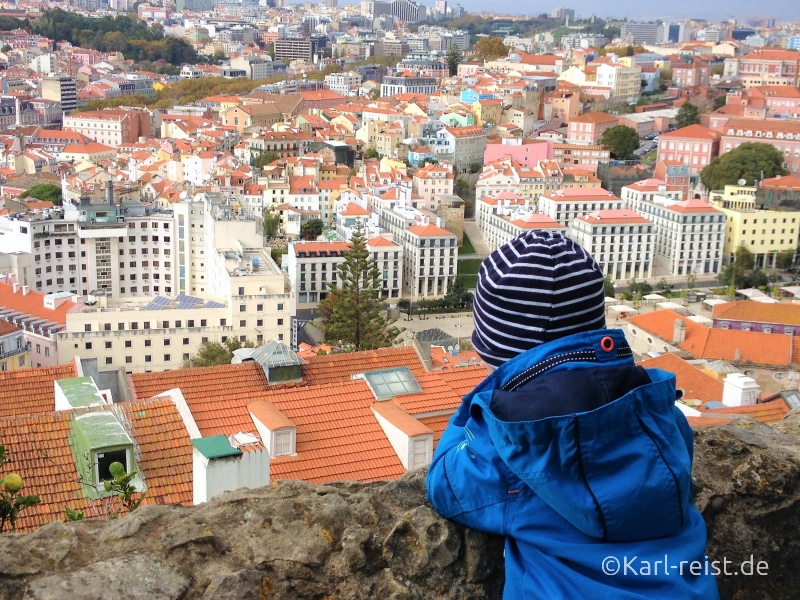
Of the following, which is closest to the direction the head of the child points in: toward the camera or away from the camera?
away from the camera

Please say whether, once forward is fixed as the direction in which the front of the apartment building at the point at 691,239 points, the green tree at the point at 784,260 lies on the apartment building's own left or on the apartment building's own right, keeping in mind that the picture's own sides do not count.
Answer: on the apartment building's own left

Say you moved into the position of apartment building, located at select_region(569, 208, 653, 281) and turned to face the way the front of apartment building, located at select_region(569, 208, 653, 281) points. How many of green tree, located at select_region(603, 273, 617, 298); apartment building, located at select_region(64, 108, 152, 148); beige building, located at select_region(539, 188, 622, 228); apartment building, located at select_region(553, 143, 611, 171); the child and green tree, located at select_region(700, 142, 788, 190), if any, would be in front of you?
2

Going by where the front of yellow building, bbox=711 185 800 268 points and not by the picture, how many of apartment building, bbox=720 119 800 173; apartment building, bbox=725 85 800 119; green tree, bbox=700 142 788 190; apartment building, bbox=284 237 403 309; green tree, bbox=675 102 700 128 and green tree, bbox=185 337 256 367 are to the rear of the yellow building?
4

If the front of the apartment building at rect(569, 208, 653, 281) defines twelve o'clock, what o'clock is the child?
The child is roughly at 12 o'clock from the apartment building.

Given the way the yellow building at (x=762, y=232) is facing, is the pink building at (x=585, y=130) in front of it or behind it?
behind

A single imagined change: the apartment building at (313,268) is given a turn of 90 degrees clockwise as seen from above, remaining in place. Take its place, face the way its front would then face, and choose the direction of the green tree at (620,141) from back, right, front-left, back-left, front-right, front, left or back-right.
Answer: back-right

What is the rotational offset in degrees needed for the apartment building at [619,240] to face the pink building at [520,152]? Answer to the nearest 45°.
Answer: approximately 180°

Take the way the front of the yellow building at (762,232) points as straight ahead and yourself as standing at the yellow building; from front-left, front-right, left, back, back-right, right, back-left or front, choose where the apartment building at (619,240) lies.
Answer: front-right

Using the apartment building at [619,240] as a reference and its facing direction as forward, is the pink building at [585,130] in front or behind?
behind

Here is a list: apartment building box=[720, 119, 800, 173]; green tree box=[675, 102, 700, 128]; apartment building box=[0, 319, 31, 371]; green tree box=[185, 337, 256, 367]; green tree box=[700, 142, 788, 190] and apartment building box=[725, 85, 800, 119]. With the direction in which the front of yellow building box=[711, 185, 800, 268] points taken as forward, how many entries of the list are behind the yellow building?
4
